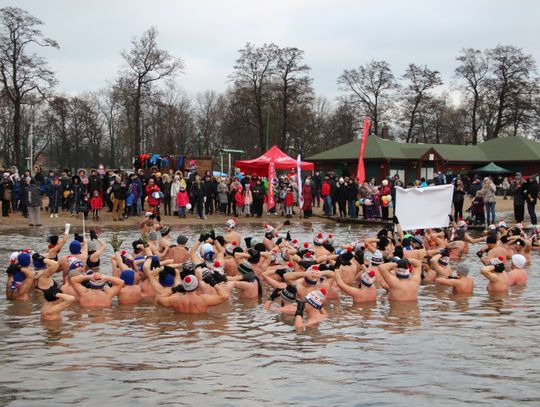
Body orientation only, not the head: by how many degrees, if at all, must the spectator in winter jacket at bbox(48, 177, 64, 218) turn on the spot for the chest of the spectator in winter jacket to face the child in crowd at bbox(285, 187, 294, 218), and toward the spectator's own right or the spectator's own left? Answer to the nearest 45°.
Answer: approximately 90° to the spectator's own left

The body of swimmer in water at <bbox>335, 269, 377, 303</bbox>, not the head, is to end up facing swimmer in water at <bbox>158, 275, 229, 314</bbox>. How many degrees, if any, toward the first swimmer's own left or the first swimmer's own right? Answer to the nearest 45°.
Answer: approximately 135° to the first swimmer's own left

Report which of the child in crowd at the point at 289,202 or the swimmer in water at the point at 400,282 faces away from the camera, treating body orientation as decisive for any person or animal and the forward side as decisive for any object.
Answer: the swimmer in water

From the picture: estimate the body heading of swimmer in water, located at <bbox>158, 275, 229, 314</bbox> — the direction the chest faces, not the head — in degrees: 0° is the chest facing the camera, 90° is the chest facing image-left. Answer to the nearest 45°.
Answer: approximately 180°

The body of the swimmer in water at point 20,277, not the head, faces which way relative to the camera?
away from the camera

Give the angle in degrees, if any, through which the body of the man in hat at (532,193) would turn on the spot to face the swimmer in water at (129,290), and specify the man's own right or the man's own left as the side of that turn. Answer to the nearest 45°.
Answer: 0° — they already face them

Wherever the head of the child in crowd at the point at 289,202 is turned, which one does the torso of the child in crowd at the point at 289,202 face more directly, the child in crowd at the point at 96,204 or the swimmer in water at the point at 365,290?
the swimmer in water

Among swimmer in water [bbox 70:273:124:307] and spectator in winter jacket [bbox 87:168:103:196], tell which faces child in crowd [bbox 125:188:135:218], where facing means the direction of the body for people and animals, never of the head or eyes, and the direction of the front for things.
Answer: the swimmer in water

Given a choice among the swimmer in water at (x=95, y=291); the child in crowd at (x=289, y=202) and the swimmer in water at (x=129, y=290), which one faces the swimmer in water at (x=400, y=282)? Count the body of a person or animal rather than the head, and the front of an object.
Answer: the child in crowd

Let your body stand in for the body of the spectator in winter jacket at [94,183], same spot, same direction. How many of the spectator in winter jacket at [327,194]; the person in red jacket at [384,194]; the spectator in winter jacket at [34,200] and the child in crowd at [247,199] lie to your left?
3

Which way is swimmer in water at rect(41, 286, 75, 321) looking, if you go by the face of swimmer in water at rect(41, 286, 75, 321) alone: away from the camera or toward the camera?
away from the camera

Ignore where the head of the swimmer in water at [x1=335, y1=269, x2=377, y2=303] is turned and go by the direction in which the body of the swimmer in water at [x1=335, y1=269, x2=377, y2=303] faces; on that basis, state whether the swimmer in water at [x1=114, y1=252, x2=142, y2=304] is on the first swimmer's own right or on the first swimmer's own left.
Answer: on the first swimmer's own left

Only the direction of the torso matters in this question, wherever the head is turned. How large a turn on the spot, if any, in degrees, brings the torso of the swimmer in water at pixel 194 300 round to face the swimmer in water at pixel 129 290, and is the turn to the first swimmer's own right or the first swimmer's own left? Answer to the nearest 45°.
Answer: approximately 45° to the first swimmer's own left
